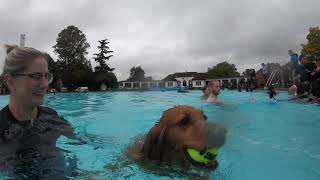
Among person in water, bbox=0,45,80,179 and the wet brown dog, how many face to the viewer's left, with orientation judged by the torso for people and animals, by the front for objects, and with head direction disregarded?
0

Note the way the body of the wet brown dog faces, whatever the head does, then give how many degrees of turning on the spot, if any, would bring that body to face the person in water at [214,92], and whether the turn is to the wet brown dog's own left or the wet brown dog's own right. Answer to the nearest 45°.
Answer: approximately 90° to the wet brown dog's own left

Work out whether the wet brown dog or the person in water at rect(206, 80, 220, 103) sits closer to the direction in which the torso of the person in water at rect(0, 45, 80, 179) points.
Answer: the wet brown dog

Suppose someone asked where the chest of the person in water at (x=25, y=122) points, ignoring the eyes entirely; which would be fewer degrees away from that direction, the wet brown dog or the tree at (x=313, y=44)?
the wet brown dog

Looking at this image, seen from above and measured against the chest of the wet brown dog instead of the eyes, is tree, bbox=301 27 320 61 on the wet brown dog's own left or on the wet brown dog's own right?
on the wet brown dog's own left

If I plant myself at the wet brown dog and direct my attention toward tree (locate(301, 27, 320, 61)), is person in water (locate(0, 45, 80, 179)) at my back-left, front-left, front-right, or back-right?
back-left

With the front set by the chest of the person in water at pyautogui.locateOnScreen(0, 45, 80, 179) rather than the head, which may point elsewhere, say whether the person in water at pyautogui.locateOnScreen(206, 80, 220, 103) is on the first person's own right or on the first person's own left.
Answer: on the first person's own left

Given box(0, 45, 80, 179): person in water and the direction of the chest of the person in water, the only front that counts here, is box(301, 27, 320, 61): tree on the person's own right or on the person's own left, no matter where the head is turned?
on the person's own left

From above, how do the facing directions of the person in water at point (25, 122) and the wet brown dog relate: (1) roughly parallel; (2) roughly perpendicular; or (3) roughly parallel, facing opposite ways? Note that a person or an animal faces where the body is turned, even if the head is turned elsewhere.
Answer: roughly parallel
